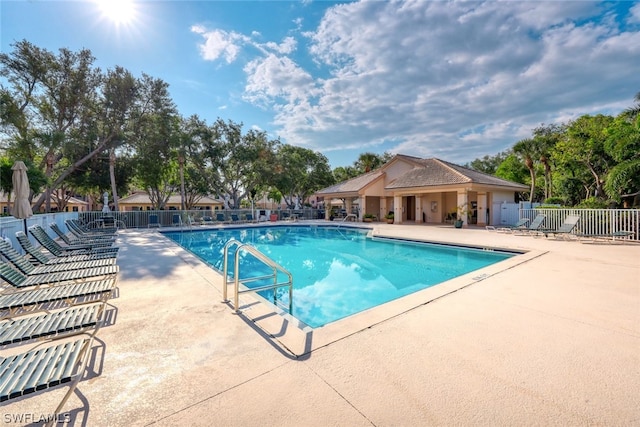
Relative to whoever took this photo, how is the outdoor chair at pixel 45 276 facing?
facing to the right of the viewer

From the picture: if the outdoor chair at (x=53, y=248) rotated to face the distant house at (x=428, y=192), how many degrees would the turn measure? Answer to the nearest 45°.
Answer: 0° — it already faces it

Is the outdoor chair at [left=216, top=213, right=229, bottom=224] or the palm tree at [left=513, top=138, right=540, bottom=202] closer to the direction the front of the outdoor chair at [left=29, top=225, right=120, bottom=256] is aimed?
the palm tree

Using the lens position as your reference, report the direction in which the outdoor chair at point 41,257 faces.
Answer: facing to the right of the viewer

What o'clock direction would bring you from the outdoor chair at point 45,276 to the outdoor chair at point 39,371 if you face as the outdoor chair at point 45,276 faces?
the outdoor chair at point 39,371 is roughly at 3 o'clock from the outdoor chair at point 45,276.

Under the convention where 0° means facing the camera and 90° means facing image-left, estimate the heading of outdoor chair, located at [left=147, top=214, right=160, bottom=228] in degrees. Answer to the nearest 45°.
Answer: approximately 0°

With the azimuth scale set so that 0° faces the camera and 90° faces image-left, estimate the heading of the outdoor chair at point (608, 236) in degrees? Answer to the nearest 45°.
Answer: approximately 90°
